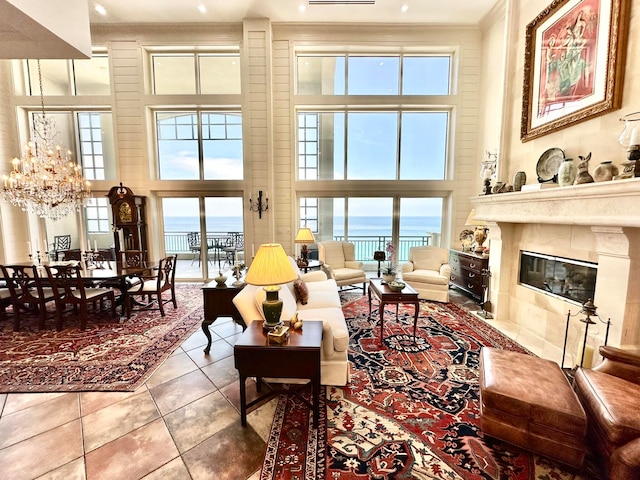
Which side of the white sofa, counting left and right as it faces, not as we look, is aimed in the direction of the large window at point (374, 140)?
left

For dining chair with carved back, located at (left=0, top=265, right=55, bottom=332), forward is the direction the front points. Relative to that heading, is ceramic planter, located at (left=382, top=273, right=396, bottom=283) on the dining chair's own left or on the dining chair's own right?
on the dining chair's own right

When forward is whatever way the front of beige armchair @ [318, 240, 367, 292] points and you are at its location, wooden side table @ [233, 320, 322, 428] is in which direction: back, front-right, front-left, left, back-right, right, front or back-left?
front-right

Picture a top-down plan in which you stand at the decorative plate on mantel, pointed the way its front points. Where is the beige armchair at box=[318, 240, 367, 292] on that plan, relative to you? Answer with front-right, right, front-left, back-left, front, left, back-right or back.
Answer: front-right

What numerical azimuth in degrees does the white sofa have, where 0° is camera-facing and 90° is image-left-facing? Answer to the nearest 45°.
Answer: approximately 270°

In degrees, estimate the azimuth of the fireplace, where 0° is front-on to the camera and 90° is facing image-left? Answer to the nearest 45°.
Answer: approximately 45°

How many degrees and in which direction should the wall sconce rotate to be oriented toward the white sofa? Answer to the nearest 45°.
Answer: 0° — it already faces it

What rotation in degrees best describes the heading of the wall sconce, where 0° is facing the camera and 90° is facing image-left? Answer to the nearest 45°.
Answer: approximately 0°

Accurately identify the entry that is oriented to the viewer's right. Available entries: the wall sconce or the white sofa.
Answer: the white sofa

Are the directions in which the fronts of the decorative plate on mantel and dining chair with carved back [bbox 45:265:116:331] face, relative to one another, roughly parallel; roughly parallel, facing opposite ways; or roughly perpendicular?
roughly perpendicular

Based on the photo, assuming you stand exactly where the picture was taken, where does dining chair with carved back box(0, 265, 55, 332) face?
facing away from the viewer and to the right of the viewer

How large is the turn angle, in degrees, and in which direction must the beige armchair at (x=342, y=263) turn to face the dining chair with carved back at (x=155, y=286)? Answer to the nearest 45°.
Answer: approximately 90° to its right

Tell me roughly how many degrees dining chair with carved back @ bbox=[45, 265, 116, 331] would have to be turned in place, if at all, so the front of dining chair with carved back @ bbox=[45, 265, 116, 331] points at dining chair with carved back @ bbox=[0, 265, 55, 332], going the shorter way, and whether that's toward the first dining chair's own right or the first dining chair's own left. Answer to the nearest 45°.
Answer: approximately 90° to the first dining chair's own left
